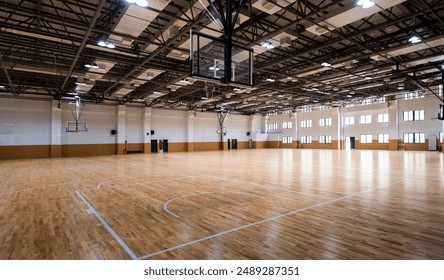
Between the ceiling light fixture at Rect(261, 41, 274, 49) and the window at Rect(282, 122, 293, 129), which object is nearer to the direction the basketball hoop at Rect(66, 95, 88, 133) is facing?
the ceiling light fixture

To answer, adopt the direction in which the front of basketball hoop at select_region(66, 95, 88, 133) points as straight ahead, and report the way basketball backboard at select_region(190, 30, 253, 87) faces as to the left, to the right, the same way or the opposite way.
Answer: the opposite way

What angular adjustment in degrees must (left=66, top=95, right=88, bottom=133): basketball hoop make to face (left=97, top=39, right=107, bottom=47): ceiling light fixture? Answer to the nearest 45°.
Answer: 0° — it already faces it

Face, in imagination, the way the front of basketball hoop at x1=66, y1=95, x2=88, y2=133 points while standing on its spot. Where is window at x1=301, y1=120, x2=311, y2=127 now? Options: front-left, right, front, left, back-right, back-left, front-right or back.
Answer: left

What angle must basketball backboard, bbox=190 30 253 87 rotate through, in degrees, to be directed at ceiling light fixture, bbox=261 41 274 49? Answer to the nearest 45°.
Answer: approximately 90° to its right

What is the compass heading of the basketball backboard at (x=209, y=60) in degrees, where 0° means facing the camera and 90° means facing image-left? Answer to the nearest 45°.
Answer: approximately 135°

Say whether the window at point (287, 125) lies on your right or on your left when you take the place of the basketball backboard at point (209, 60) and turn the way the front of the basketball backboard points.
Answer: on your right

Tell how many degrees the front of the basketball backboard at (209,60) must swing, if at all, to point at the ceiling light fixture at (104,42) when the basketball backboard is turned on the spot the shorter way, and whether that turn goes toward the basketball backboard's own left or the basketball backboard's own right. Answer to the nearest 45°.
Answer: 0° — it already faces it

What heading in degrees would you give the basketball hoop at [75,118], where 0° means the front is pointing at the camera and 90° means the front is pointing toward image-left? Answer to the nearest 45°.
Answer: approximately 0°

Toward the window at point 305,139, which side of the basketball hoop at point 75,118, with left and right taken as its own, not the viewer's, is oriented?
left

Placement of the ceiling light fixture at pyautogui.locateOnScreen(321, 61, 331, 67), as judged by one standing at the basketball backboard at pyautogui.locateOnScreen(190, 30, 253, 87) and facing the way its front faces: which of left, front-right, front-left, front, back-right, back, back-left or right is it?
right

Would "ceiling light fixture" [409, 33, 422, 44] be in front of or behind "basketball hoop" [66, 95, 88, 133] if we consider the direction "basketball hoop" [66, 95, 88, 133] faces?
in front
